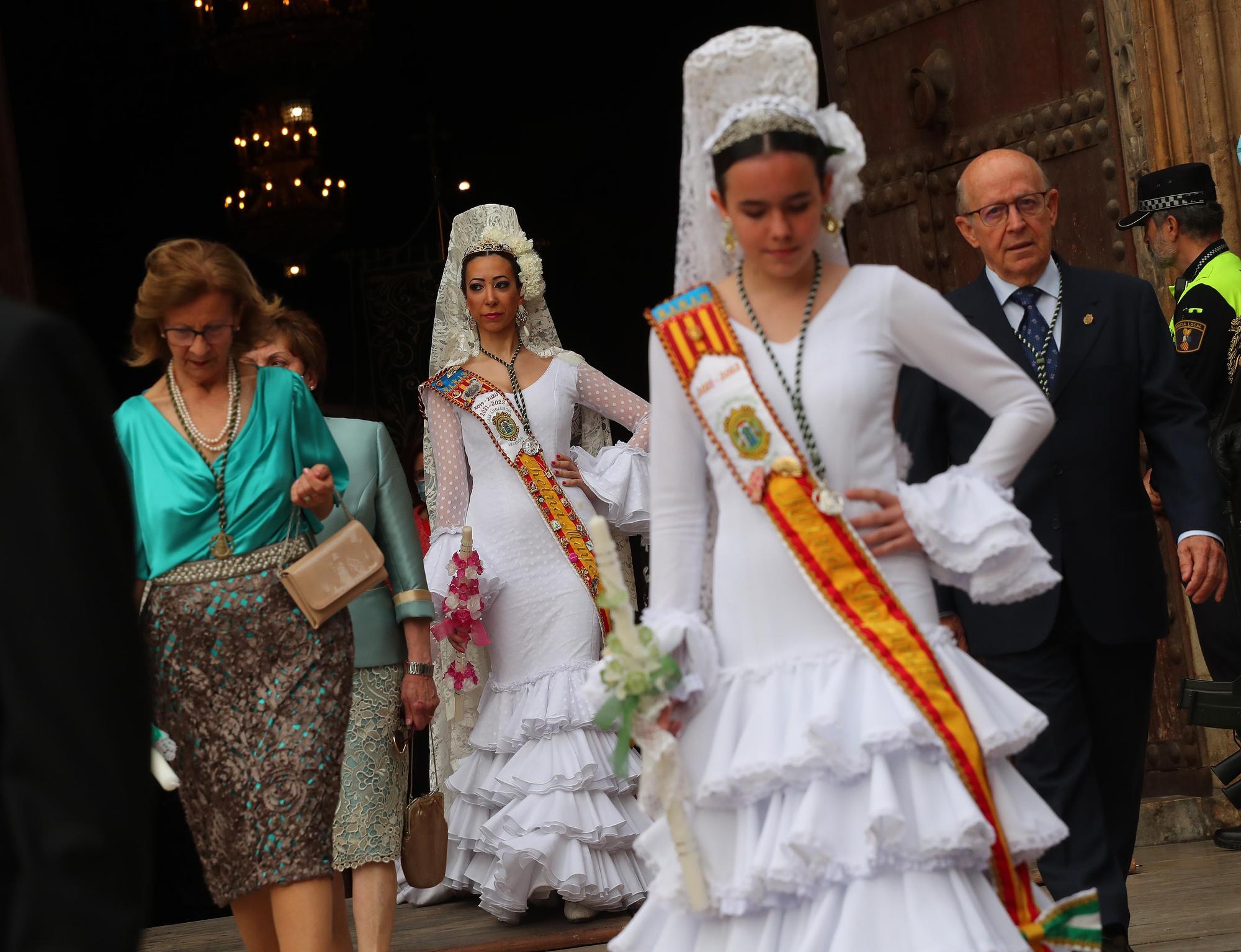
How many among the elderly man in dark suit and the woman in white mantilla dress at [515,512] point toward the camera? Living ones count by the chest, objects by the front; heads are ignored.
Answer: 2

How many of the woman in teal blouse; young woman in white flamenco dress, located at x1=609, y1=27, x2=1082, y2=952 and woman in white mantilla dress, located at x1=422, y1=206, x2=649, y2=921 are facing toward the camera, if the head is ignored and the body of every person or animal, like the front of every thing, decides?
3

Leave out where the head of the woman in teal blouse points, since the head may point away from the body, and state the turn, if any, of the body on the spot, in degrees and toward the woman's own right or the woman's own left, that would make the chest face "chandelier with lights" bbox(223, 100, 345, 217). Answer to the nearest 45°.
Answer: approximately 180°

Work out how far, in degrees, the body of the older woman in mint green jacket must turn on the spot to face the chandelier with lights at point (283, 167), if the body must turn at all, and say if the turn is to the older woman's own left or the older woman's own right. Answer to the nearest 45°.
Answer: approximately 135° to the older woman's own right

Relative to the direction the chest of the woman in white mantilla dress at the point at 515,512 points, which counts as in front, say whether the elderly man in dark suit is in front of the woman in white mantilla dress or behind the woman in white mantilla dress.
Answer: in front

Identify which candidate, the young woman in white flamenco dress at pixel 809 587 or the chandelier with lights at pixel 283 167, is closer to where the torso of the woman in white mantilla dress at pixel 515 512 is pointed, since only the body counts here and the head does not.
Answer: the young woman in white flamenco dress

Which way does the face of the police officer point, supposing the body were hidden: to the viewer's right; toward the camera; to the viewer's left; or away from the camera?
to the viewer's left

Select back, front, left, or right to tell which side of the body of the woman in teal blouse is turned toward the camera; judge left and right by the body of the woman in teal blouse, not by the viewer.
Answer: front

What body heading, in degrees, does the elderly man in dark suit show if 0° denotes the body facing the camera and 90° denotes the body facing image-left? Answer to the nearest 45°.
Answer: approximately 0°
